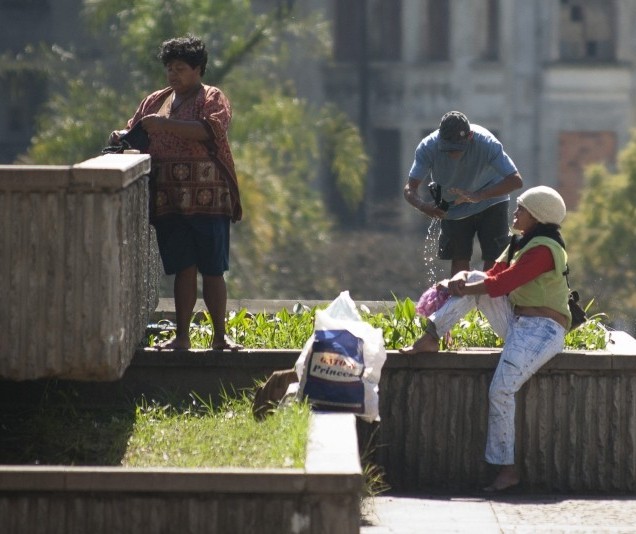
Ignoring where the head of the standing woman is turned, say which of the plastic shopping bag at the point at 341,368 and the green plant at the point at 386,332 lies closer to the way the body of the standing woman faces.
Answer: the plastic shopping bag

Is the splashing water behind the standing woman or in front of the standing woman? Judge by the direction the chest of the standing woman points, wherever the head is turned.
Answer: behind

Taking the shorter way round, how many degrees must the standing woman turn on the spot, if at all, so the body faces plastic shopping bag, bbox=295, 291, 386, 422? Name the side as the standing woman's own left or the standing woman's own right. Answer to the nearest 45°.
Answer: approximately 90° to the standing woman's own left

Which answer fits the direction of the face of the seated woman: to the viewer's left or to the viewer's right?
to the viewer's left

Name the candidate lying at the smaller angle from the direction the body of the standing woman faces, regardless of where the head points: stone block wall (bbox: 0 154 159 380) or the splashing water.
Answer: the stone block wall

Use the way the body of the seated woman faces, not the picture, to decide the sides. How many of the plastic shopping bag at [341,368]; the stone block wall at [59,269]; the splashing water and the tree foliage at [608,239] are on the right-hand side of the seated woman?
2

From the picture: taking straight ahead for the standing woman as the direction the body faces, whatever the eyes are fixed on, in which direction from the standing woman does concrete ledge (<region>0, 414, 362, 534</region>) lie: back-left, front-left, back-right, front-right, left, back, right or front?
front-left

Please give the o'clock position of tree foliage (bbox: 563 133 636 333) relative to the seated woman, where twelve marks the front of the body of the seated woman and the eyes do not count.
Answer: The tree foliage is roughly at 3 o'clock from the seated woman.

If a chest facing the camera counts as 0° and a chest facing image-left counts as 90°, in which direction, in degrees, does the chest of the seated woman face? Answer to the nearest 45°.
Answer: approximately 90°

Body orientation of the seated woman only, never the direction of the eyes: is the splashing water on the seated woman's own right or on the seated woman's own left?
on the seated woman's own right

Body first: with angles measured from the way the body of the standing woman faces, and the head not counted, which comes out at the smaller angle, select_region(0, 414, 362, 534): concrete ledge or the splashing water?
the concrete ledge

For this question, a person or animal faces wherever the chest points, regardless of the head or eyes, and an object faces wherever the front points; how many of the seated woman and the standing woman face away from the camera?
0

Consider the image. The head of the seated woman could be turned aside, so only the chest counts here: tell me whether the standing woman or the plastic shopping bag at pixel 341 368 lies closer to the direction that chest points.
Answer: the standing woman

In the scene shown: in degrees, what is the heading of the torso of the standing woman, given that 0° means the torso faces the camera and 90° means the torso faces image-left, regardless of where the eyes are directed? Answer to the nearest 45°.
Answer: approximately 45°

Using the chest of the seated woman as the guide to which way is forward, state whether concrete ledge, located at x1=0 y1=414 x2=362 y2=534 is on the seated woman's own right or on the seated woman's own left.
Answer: on the seated woman's own left
